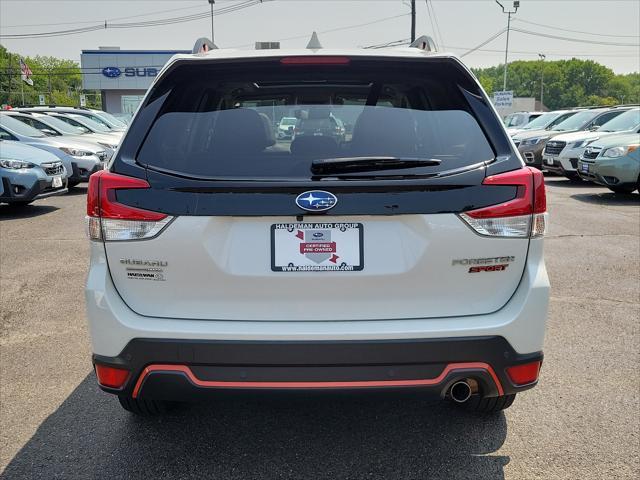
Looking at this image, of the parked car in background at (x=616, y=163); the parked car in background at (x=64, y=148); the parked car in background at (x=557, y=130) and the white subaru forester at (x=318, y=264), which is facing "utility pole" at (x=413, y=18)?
the white subaru forester

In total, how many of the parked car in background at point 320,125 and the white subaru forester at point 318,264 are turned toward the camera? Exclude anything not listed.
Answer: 1

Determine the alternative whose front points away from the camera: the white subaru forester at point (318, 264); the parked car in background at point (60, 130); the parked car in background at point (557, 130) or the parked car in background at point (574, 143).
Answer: the white subaru forester

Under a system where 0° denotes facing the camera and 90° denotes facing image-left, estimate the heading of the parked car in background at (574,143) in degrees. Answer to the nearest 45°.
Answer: approximately 45°

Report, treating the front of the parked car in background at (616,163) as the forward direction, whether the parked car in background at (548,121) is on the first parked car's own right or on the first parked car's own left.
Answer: on the first parked car's own right

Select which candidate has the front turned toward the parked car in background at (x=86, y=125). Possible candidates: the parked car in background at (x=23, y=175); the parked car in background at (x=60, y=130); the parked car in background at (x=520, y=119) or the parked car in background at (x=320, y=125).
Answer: the parked car in background at (x=520, y=119)

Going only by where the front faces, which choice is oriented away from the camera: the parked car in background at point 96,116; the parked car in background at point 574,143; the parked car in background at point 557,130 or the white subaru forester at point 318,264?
the white subaru forester

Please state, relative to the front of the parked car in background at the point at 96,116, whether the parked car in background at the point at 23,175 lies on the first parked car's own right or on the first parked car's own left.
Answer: on the first parked car's own right

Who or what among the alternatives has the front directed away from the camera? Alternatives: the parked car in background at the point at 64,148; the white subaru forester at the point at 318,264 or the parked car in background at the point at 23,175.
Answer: the white subaru forester

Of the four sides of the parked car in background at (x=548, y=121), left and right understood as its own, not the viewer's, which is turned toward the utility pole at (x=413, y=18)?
right

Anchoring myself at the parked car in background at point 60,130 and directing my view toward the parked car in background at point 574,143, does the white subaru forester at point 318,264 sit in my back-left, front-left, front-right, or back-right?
front-right

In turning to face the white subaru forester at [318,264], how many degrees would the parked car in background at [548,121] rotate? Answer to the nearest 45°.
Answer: approximately 45° to its left

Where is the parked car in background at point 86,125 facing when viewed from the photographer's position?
facing the viewer and to the right of the viewer

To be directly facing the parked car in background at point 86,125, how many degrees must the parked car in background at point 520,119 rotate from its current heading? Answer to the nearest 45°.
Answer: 0° — it already faces it

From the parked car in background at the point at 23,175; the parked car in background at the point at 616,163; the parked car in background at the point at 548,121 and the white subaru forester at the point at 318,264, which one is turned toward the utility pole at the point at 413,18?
the white subaru forester

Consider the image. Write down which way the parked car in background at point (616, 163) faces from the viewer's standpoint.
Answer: facing the viewer and to the left of the viewer
